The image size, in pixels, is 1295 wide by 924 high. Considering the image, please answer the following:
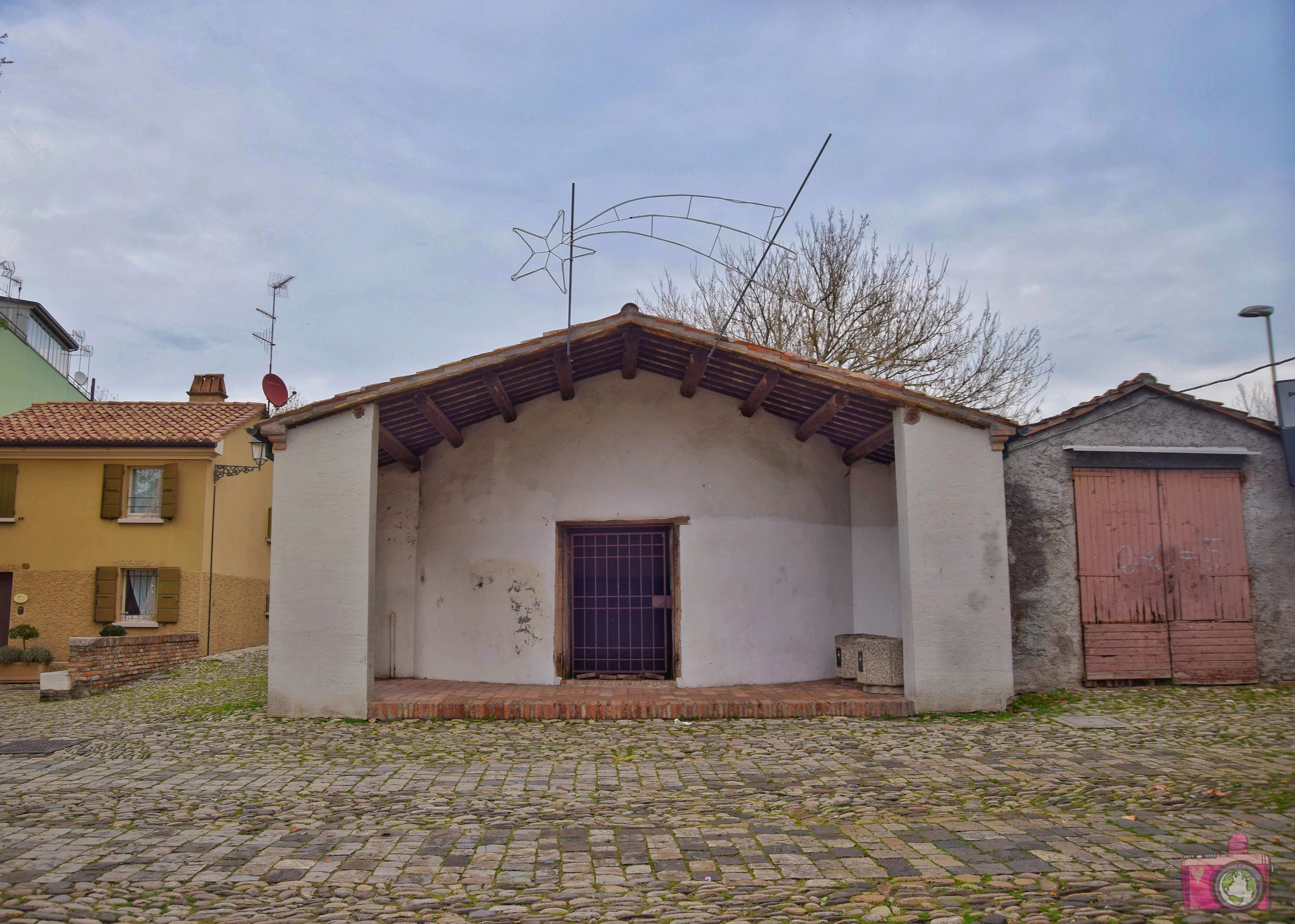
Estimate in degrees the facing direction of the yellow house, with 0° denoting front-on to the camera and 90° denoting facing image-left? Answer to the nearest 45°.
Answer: approximately 0°

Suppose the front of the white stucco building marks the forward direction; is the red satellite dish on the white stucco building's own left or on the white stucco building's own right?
on the white stucco building's own right

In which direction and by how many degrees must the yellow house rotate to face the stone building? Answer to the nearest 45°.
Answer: approximately 45° to its left

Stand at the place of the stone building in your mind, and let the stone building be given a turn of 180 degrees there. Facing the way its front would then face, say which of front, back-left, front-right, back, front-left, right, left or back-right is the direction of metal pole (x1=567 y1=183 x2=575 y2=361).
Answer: back-left

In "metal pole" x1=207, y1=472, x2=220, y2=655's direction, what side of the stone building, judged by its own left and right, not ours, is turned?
right

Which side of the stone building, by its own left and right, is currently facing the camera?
front

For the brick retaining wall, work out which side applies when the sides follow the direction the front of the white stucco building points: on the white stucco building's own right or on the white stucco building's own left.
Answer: on the white stucco building's own right

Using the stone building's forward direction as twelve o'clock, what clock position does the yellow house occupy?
The yellow house is roughly at 3 o'clock from the stone building.
